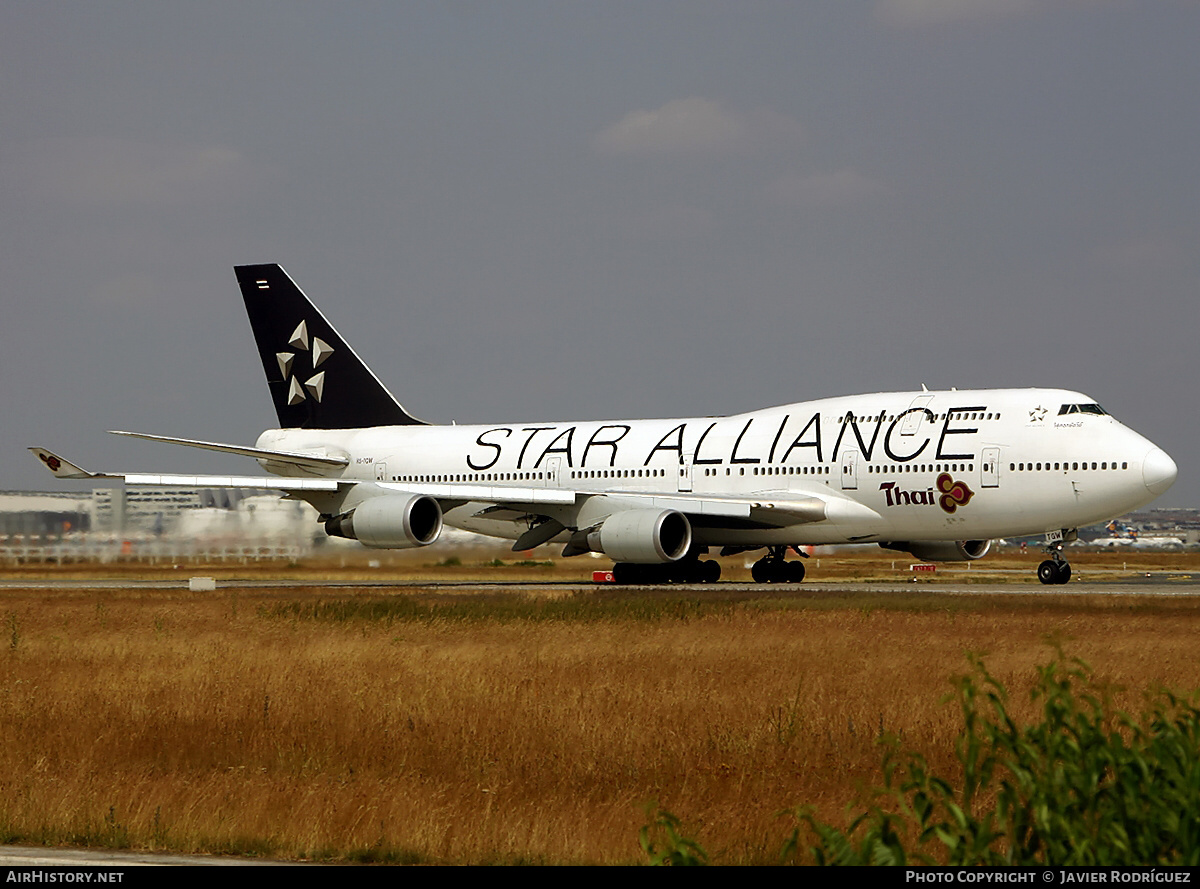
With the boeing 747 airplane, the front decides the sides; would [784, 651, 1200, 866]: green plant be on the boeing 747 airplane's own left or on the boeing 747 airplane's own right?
on the boeing 747 airplane's own right

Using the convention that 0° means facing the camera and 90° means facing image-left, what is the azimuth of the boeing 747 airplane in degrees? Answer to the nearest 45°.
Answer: approximately 315°
